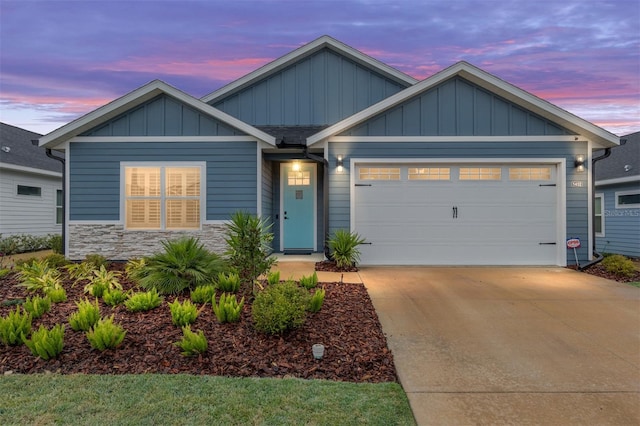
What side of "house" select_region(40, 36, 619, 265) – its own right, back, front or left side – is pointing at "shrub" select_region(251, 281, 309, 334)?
front

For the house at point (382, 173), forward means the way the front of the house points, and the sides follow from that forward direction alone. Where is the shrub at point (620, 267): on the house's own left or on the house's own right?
on the house's own left

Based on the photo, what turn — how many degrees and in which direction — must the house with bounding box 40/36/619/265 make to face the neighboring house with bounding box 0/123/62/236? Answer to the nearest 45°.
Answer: approximately 90° to its right

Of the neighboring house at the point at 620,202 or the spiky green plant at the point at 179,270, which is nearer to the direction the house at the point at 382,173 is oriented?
the spiky green plant

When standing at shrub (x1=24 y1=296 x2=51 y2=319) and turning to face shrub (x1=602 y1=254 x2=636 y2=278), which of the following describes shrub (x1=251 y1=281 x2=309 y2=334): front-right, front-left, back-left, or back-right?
front-right

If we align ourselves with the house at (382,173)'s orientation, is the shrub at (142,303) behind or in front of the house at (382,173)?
in front

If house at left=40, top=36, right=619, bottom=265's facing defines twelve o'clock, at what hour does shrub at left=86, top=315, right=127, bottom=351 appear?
The shrub is roughly at 1 o'clock from the house.

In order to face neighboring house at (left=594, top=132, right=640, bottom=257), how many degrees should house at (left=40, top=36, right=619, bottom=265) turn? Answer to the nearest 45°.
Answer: approximately 90° to its left

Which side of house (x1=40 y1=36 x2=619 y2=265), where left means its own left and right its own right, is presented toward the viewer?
front

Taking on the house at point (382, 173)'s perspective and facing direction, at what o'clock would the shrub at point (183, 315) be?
The shrub is roughly at 1 o'clock from the house.
